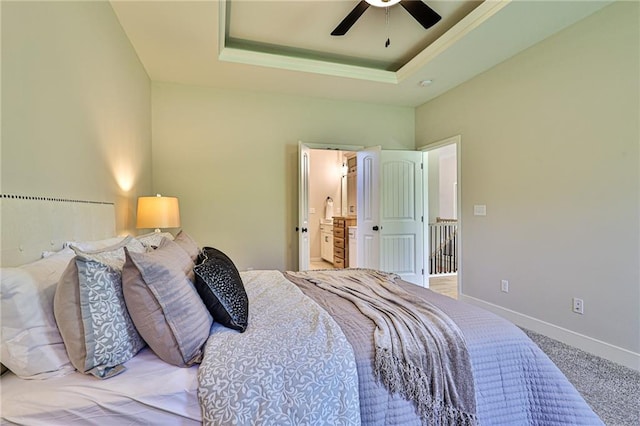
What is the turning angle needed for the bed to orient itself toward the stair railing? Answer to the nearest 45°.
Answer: approximately 45° to its left

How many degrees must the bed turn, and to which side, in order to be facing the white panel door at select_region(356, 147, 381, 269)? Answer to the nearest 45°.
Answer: approximately 90° to its left

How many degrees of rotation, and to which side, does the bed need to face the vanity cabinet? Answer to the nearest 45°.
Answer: approximately 90° to its left

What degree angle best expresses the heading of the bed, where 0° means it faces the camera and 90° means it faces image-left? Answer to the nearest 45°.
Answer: approximately 270°

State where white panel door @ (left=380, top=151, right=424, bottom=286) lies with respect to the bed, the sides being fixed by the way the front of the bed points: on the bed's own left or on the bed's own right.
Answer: on the bed's own left
